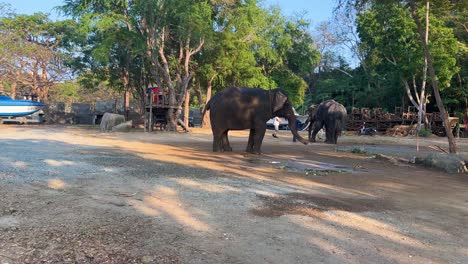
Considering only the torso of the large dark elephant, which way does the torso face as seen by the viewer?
to the viewer's right

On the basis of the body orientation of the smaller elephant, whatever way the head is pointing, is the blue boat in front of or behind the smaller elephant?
in front

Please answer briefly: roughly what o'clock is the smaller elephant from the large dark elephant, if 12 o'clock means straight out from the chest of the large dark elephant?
The smaller elephant is roughly at 10 o'clock from the large dark elephant.

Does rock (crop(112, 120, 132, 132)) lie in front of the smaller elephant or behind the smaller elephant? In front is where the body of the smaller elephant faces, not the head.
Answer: in front

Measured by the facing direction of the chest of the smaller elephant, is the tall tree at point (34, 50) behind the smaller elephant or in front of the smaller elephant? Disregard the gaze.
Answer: in front

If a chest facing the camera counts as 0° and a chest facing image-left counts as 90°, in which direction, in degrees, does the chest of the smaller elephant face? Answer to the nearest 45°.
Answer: approximately 135°

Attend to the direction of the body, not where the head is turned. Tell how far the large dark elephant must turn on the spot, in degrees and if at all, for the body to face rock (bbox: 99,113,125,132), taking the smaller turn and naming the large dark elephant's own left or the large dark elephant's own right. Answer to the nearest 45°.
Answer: approximately 135° to the large dark elephant's own left

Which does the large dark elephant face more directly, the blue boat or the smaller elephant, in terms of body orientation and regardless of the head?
the smaller elephant
